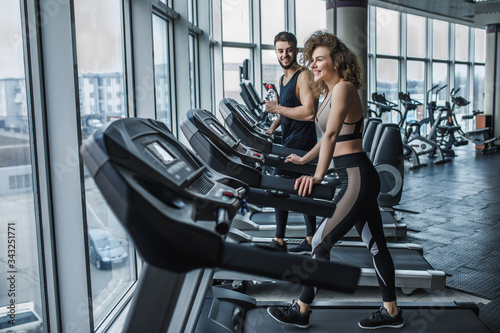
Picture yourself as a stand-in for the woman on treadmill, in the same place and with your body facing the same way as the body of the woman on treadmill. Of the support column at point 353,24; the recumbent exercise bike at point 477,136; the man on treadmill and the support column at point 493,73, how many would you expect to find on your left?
0

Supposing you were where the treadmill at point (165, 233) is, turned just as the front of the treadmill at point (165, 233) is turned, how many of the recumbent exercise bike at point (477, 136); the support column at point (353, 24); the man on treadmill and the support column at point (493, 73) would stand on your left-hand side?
0

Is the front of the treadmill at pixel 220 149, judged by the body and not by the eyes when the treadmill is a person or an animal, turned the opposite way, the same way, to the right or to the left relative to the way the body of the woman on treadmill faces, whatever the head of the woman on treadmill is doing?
the same way

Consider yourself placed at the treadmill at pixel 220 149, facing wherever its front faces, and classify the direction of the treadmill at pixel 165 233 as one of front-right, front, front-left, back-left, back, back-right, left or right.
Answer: left

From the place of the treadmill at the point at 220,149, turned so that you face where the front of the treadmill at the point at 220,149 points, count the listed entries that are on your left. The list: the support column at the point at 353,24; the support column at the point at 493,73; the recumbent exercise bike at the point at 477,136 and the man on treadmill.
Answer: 0

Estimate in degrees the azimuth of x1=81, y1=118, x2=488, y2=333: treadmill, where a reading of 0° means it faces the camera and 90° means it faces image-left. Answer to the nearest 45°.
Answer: approximately 90°

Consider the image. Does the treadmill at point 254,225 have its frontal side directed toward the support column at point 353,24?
no

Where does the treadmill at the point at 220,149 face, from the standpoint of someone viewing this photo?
facing to the left of the viewer

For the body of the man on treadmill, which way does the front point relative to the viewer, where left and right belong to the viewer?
facing the viewer and to the left of the viewer

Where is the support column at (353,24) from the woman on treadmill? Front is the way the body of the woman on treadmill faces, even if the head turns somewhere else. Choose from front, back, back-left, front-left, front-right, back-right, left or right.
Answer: right

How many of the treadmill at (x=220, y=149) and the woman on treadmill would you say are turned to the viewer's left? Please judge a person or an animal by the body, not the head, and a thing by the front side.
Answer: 2

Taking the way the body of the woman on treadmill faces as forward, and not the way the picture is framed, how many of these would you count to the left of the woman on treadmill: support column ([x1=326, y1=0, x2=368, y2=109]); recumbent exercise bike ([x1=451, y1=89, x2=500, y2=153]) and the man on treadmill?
0

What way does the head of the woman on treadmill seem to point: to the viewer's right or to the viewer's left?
to the viewer's left

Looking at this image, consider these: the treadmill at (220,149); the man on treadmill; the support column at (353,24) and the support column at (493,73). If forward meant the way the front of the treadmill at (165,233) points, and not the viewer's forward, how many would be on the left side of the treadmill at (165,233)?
0

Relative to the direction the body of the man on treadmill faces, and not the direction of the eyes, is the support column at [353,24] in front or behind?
behind

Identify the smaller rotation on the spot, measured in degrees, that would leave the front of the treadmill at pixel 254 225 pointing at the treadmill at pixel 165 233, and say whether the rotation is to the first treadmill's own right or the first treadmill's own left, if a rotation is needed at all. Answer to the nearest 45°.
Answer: approximately 90° to the first treadmill's own left

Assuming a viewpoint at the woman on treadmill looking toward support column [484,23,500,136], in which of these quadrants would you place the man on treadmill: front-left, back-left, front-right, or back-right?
front-left
